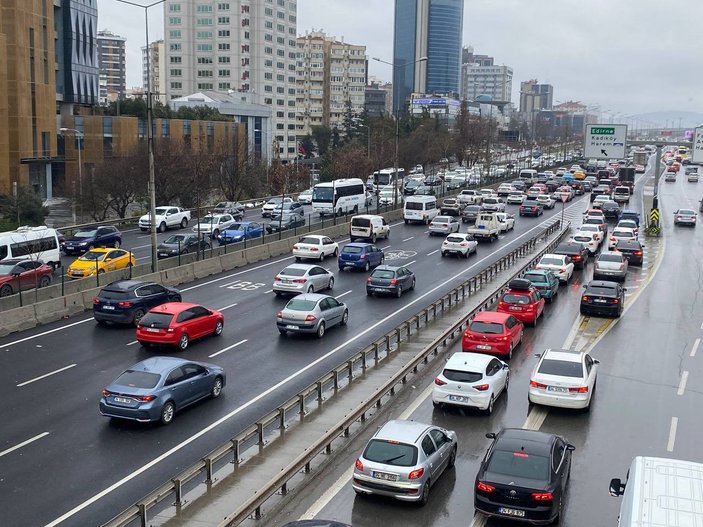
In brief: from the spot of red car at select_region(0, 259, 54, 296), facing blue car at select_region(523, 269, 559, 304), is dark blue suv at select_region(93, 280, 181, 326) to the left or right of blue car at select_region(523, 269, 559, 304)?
right

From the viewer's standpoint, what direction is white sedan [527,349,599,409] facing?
away from the camera

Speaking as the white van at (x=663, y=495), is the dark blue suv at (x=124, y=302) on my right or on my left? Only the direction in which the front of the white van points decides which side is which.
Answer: on my left

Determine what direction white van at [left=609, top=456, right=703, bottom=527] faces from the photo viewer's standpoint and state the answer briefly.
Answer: facing away from the viewer

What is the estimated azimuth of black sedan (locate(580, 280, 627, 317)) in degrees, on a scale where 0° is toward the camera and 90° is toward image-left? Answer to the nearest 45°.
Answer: approximately 180°

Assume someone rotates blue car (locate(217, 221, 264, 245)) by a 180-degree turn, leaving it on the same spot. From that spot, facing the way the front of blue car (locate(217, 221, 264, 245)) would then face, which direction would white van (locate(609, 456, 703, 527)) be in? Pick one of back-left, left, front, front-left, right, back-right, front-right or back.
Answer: back-right

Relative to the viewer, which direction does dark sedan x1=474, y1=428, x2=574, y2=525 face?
away from the camera

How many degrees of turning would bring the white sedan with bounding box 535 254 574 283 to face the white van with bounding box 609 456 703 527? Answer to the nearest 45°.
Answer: approximately 135° to its right

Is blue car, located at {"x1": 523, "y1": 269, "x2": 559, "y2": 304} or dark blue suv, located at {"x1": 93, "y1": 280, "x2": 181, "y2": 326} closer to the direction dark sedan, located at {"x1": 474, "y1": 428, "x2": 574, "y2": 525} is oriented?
the blue car

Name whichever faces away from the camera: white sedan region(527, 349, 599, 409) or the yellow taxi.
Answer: the white sedan

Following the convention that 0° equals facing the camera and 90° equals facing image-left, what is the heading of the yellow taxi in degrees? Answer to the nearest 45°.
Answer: approximately 45°

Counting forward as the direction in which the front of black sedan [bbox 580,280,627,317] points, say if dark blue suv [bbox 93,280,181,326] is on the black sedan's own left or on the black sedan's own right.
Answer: on the black sedan's own left

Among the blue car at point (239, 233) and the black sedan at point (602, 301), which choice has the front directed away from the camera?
the black sedan

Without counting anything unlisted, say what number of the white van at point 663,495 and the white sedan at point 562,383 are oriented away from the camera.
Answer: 2
